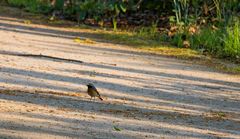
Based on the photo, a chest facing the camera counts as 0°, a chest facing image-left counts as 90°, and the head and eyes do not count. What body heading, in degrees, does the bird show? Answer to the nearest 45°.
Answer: approximately 90°
